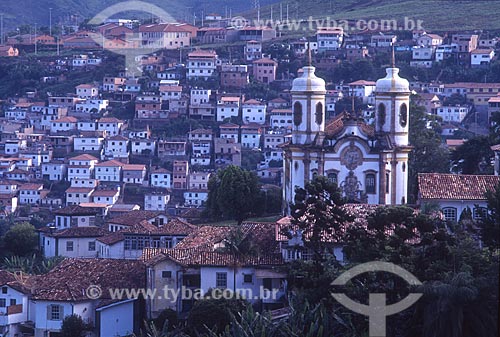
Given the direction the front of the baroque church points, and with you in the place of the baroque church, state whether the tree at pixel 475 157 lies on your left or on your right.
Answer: on your left

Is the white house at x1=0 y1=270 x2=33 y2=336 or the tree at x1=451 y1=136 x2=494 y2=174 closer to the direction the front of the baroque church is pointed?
the white house

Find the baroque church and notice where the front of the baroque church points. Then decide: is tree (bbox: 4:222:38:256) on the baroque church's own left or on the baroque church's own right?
on the baroque church's own right

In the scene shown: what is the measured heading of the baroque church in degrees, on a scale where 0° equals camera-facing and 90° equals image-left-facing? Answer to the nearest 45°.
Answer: approximately 0°

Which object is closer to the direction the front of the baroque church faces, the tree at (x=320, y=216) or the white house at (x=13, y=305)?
the tree

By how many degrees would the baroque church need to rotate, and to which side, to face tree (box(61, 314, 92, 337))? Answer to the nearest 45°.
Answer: approximately 45° to its right

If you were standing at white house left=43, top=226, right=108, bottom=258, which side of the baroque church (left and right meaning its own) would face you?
right

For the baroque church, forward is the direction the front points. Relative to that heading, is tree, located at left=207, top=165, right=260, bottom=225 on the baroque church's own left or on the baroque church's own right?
on the baroque church's own right
